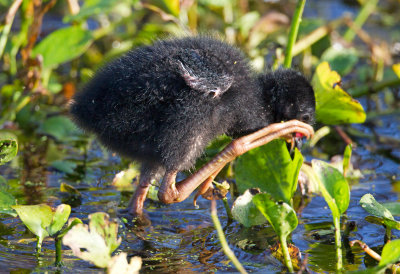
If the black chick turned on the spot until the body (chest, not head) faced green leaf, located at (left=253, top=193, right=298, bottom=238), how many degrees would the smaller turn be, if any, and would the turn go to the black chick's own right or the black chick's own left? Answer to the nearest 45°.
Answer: approximately 45° to the black chick's own right

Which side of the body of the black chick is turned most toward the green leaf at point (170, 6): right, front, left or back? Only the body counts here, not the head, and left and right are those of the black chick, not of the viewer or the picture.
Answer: left

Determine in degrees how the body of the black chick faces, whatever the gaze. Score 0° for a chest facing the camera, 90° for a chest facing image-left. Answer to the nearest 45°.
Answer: approximately 270°

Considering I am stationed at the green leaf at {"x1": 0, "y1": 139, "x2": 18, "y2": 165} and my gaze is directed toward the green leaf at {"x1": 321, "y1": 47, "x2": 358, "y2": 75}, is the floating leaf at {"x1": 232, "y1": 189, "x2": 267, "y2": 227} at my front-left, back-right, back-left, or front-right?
front-right

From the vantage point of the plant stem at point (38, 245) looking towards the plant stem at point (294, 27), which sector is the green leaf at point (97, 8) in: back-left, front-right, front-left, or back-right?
front-left

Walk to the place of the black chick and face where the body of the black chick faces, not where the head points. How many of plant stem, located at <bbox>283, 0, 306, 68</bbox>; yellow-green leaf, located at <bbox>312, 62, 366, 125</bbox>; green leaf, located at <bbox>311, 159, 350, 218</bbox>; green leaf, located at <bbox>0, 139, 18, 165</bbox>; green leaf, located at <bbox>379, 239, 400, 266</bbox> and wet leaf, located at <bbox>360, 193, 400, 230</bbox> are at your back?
1

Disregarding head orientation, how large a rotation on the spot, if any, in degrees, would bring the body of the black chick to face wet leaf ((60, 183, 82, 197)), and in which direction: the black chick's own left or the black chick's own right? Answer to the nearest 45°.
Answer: approximately 135° to the black chick's own left

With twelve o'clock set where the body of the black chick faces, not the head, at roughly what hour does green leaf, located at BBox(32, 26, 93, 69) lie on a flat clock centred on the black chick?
The green leaf is roughly at 8 o'clock from the black chick.

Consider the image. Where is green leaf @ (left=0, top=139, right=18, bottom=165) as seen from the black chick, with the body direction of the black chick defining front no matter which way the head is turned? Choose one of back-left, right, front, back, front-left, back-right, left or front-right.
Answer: back

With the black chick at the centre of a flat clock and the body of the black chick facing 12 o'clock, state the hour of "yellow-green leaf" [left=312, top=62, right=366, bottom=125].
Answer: The yellow-green leaf is roughly at 11 o'clock from the black chick.
